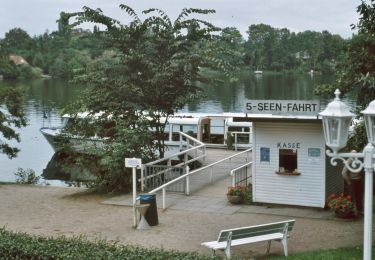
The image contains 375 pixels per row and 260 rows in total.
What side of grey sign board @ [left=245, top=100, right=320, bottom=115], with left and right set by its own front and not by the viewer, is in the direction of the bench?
front

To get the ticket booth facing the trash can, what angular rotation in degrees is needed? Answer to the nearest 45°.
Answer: approximately 45° to its right

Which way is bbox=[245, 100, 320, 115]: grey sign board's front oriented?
toward the camera

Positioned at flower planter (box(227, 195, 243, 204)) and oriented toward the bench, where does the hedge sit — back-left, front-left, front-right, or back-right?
front-right

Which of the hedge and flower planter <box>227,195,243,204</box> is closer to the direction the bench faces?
the flower planter

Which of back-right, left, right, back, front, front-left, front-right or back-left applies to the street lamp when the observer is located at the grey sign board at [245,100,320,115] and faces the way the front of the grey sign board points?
front

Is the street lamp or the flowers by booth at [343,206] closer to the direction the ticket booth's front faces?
the street lamp

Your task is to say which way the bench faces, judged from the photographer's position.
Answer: facing away from the viewer and to the left of the viewer
